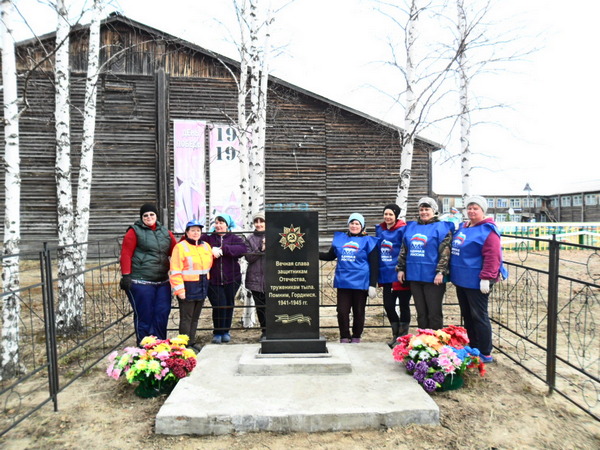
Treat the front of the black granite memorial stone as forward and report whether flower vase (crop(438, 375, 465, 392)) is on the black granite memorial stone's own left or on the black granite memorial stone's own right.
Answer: on the black granite memorial stone's own left

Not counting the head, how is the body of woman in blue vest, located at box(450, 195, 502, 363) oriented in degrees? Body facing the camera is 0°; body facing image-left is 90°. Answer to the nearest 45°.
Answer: approximately 45°

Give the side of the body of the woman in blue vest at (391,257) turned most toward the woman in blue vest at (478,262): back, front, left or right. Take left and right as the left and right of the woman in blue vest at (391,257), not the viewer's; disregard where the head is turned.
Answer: left

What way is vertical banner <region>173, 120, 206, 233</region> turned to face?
toward the camera

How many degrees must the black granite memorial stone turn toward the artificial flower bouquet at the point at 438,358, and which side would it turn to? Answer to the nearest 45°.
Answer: approximately 90° to its left

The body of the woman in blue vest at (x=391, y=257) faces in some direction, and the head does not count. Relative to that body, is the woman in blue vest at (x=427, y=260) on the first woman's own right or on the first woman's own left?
on the first woman's own left

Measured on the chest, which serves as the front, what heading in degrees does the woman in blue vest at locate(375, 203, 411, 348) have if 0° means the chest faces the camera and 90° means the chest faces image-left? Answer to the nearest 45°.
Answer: approximately 45°

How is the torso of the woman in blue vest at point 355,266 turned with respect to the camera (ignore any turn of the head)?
toward the camera

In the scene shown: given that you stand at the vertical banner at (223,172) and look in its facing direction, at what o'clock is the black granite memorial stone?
The black granite memorial stone is roughly at 12 o'clock from the vertical banner.

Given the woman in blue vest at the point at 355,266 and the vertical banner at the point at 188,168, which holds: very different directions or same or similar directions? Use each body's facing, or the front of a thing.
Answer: same or similar directions

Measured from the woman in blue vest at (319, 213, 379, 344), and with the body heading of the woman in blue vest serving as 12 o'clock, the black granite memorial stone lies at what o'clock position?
The black granite memorial stone is roughly at 2 o'clock from the woman in blue vest.

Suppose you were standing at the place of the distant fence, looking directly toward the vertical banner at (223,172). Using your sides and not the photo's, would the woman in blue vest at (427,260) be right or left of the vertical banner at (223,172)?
left

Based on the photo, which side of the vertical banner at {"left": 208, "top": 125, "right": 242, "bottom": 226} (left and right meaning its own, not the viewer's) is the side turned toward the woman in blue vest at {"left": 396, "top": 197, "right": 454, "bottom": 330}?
front

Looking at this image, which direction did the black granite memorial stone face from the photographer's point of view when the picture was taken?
facing the viewer

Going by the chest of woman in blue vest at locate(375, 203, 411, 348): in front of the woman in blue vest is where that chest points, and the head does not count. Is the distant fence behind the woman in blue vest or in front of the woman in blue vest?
behind
